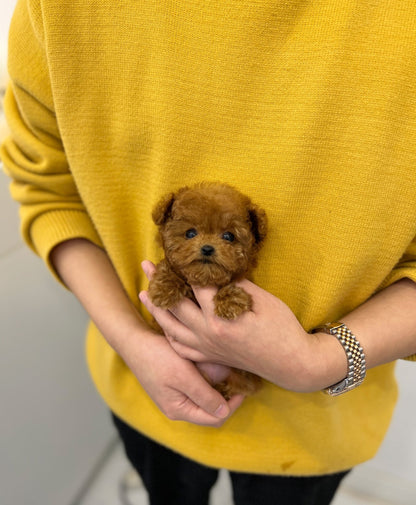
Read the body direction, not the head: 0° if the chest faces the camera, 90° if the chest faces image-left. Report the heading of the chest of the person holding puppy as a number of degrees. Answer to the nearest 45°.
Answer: approximately 0°
